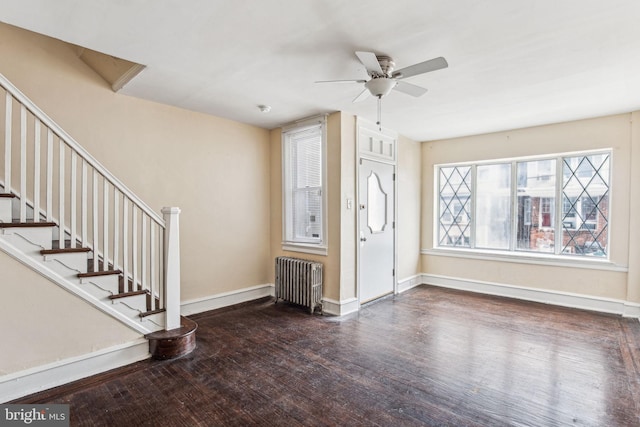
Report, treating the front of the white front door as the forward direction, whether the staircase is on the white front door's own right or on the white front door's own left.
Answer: on the white front door's own right

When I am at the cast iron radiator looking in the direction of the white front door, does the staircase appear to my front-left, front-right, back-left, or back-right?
back-right

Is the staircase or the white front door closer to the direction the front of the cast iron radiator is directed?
the staircase

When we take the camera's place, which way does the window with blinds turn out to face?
facing the viewer and to the left of the viewer

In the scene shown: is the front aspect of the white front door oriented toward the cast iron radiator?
no

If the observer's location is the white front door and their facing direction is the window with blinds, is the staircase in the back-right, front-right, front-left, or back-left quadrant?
front-left

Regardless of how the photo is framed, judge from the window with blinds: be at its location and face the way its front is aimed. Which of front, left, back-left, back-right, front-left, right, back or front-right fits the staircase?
front

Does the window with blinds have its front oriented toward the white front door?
no

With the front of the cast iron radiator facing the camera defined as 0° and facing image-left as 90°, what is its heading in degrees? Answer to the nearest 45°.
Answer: approximately 45°

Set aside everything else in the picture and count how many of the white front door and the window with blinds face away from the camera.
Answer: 0

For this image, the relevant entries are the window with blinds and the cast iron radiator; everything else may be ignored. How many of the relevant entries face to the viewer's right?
0

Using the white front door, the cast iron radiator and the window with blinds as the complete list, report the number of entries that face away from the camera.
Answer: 0

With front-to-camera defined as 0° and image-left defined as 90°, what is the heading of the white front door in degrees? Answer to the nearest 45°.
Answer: approximately 315°

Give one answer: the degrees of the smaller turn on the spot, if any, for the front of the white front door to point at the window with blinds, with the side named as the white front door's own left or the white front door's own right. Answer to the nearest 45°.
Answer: approximately 135° to the white front door's own right

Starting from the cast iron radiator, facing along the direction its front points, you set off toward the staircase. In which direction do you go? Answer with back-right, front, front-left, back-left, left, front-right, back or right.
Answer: front
